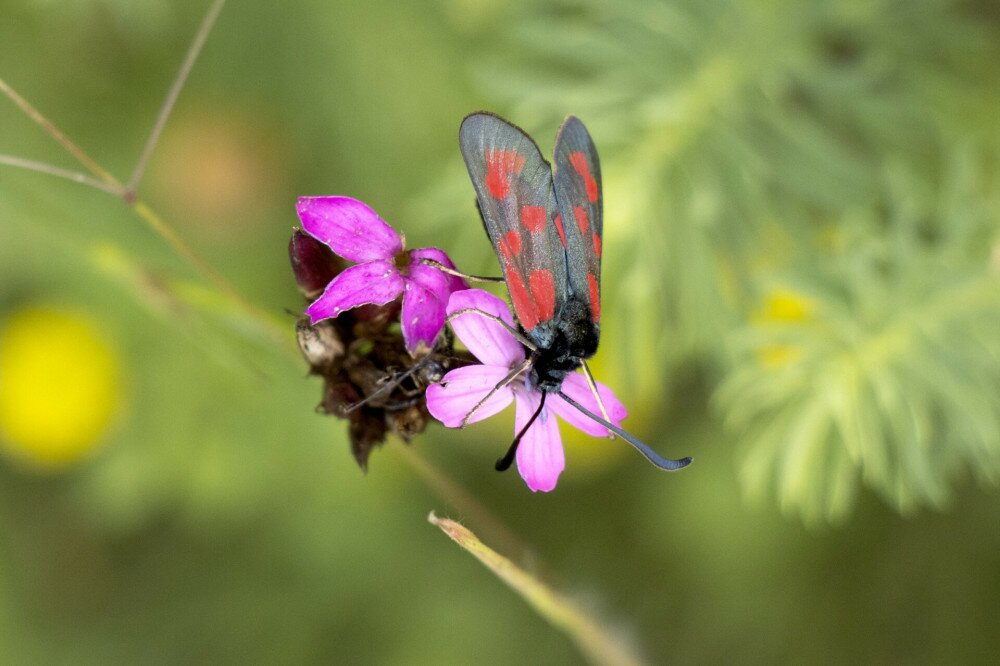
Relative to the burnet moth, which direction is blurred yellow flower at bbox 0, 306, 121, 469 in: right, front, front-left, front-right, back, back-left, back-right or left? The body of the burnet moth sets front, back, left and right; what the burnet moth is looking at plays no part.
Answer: back-right

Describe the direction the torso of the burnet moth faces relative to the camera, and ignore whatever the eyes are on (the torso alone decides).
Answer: toward the camera

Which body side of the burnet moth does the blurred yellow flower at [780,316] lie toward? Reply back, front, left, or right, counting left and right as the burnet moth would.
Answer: back

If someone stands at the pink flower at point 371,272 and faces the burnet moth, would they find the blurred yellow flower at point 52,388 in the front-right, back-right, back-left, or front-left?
back-left
